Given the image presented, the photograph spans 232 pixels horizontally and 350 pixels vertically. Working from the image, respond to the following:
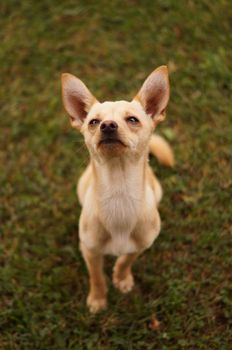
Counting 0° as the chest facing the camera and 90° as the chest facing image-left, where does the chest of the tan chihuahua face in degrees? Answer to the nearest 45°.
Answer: approximately 0°
